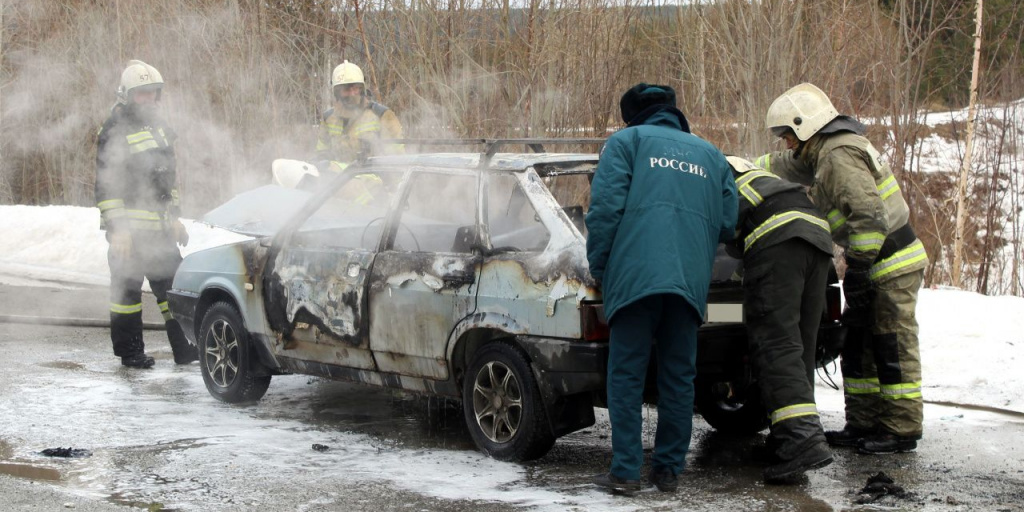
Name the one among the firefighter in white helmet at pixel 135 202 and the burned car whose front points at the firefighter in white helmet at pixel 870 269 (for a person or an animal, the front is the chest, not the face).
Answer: the firefighter in white helmet at pixel 135 202

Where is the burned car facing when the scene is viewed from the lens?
facing away from the viewer and to the left of the viewer

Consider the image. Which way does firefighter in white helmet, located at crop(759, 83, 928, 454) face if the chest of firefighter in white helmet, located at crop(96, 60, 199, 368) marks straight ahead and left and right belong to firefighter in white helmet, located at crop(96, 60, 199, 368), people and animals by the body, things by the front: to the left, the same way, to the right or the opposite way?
the opposite way

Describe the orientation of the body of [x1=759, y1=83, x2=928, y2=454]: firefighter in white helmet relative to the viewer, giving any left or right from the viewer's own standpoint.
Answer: facing to the left of the viewer

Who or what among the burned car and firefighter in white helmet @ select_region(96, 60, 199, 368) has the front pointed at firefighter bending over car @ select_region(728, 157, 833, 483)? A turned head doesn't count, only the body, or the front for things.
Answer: the firefighter in white helmet

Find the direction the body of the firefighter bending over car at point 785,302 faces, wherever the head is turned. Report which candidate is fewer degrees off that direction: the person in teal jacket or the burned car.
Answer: the burned car

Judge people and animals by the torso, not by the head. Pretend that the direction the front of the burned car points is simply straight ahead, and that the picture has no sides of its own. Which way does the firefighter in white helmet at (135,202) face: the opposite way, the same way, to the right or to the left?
the opposite way

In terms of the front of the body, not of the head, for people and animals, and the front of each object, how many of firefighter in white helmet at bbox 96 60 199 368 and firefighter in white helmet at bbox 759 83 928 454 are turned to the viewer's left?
1

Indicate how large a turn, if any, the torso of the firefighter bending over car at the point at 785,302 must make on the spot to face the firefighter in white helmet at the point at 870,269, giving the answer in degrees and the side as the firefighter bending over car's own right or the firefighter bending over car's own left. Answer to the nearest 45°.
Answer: approximately 90° to the firefighter bending over car's own right

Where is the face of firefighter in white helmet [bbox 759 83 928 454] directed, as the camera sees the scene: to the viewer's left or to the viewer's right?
to the viewer's left

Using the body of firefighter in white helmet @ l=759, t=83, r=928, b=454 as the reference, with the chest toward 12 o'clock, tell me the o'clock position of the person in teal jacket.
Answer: The person in teal jacket is roughly at 10 o'clock from the firefighter in white helmet.

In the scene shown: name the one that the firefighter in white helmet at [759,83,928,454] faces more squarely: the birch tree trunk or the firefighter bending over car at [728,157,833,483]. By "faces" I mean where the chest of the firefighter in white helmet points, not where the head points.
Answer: the firefighter bending over car

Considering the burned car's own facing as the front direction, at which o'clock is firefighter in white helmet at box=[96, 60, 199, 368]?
The firefighter in white helmet is roughly at 12 o'clock from the burned car.

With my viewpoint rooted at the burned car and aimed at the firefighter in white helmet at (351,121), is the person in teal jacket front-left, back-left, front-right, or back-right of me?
back-right
